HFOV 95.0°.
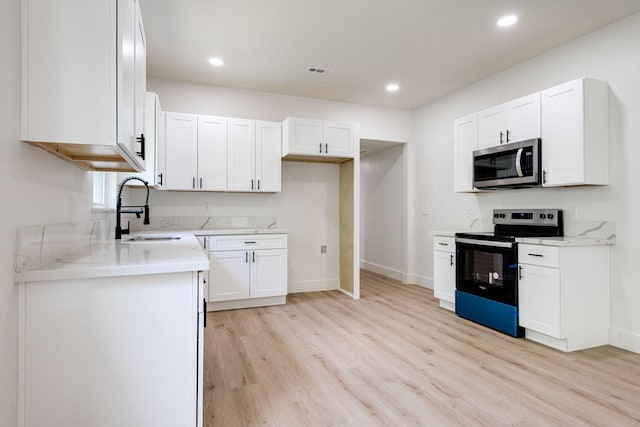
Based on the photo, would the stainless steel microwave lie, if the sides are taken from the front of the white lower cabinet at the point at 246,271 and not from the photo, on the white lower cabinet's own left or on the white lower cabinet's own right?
on the white lower cabinet's own left

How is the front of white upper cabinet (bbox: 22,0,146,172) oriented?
to the viewer's right

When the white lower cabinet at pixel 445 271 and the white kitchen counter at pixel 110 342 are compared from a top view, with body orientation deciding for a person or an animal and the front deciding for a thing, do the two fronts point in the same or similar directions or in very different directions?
very different directions

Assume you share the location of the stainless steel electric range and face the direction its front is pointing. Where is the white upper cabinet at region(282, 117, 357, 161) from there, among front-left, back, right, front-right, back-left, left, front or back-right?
front-right

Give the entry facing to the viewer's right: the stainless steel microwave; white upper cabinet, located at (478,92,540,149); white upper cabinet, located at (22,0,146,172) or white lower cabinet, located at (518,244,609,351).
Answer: white upper cabinet, located at (22,0,146,172)

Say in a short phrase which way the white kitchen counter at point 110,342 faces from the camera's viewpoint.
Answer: facing to the right of the viewer

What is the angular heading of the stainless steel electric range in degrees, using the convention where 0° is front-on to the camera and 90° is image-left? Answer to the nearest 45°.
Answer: approximately 45°

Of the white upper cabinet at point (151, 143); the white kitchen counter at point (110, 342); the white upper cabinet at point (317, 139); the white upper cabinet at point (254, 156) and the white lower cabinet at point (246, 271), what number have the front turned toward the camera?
3

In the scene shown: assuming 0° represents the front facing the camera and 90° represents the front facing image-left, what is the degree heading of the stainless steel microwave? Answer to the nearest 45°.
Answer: approximately 45°

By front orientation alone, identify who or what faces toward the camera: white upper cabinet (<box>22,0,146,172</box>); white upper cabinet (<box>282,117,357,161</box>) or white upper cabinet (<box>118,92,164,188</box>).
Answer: white upper cabinet (<box>282,117,357,161</box>)

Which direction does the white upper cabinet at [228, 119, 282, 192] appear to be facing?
toward the camera

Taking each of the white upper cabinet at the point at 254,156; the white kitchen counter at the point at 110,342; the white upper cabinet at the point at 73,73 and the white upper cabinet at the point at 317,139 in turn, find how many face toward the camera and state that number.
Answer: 2

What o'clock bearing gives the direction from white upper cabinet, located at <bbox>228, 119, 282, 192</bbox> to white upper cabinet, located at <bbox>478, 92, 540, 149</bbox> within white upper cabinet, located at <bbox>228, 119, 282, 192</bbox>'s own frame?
white upper cabinet, located at <bbox>478, 92, 540, 149</bbox> is roughly at 10 o'clock from white upper cabinet, located at <bbox>228, 119, 282, 192</bbox>.

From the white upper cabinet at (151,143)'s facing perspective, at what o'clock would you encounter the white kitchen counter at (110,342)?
The white kitchen counter is roughly at 3 o'clock from the white upper cabinet.

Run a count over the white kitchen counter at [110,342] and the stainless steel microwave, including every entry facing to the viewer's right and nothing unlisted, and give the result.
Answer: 1

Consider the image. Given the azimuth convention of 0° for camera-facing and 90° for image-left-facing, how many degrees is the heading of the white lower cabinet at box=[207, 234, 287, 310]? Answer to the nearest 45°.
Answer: approximately 0°

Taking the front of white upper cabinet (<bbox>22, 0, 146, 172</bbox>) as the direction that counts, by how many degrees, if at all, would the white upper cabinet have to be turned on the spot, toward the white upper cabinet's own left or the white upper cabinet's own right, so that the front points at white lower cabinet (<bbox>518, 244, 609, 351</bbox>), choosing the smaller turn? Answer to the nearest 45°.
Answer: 0° — it already faces it

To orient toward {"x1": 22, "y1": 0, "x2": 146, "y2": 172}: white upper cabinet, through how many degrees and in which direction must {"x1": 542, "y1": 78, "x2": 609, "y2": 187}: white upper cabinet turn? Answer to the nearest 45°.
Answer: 0° — it already faces it

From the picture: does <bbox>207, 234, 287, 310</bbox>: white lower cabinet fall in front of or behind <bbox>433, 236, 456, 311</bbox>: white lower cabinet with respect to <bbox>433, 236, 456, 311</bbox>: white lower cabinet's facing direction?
in front
